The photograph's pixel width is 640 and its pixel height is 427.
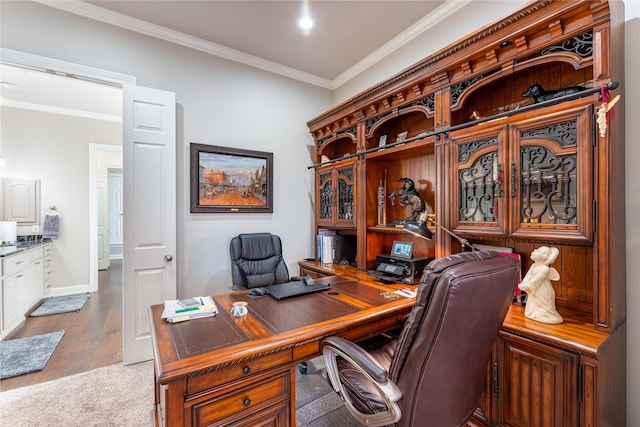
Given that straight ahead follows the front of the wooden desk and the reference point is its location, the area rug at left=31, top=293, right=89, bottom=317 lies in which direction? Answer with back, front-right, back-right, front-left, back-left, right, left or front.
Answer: back

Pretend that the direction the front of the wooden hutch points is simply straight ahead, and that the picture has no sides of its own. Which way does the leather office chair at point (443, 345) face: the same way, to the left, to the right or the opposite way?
to the right

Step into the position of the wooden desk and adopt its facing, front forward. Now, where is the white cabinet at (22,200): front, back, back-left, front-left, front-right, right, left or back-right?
back

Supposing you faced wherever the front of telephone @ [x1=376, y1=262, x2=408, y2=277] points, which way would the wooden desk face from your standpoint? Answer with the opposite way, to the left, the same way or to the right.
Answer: to the left

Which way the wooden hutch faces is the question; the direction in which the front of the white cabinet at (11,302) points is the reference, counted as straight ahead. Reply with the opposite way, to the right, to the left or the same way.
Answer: the opposite way

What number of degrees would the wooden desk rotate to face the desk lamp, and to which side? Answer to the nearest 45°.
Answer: approximately 90° to its left

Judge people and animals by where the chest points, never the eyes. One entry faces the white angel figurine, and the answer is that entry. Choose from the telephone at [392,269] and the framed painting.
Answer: the framed painting

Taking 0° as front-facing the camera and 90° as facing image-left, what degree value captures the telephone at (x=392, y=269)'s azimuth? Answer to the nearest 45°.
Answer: approximately 45°

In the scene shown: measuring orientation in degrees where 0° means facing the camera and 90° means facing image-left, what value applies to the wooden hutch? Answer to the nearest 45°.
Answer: approximately 45°

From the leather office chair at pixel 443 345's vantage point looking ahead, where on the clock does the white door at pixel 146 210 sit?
The white door is roughly at 11 o'clock from the leather office chair.

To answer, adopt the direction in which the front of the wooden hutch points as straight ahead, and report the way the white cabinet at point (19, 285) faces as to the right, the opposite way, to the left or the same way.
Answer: the opposite way
